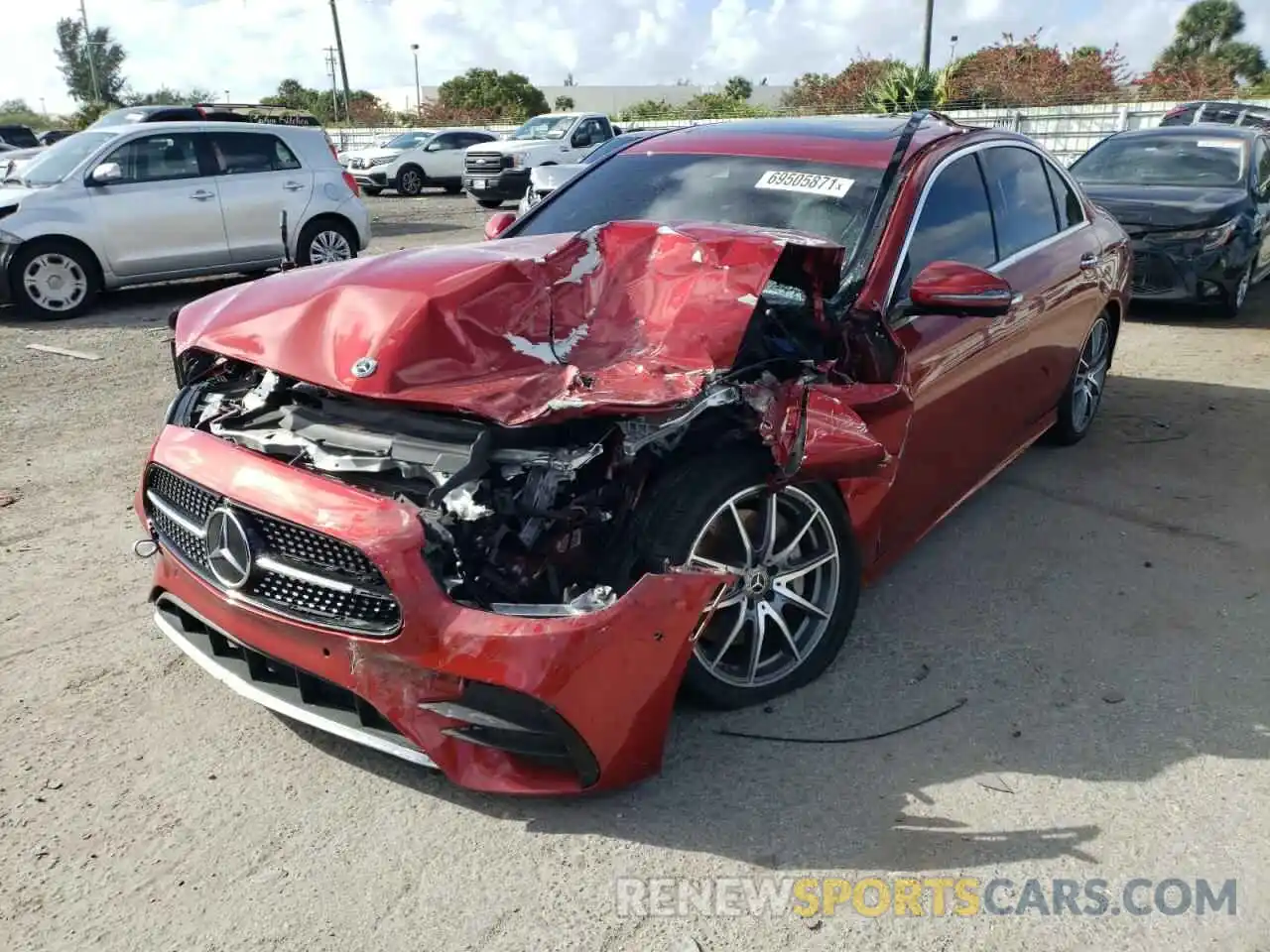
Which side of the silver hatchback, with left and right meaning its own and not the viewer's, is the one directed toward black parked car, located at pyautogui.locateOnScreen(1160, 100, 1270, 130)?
back

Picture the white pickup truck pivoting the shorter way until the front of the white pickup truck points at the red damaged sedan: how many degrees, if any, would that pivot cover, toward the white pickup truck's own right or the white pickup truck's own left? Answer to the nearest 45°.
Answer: approximately 45° to the white pickup truck's own left

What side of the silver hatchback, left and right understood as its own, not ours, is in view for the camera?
left

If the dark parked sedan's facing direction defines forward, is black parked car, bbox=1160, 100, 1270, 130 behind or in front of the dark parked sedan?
behind

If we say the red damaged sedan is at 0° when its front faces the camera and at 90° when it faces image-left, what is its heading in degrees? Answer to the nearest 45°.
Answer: approximately 45°

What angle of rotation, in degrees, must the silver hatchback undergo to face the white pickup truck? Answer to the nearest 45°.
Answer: approximately 135° to its right

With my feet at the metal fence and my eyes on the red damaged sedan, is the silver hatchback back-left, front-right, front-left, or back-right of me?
front-right

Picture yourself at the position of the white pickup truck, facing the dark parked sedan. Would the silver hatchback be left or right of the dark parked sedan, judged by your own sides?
right

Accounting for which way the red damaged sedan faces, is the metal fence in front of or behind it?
behind

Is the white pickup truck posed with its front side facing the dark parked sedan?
no

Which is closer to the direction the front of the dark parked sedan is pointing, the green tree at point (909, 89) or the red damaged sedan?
the red damaged sedan

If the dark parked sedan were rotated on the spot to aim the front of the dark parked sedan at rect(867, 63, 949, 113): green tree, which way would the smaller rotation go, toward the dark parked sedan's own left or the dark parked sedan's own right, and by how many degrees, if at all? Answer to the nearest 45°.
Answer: approximately 135° to the dark parked sedan's own right

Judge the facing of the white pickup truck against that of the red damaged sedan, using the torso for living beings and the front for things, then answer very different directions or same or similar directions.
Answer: same or similar directions

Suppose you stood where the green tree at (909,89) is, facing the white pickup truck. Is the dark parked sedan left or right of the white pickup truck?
left
